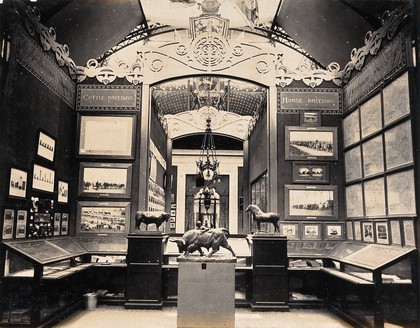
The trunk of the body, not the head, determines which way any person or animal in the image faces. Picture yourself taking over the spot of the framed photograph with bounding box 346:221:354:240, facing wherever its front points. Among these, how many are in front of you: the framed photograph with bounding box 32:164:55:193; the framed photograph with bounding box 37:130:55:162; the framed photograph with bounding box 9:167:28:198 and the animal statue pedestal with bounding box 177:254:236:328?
4

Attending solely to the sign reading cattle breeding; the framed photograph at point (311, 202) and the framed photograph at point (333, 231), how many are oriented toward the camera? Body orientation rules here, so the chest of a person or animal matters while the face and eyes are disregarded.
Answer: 3

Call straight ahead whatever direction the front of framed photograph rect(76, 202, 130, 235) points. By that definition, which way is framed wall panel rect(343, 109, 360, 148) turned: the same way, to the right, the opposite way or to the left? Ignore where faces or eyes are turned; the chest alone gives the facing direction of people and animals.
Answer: to the right

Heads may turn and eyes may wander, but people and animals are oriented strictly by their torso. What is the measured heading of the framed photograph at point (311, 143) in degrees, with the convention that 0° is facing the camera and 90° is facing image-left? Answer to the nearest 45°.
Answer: approximately 0°

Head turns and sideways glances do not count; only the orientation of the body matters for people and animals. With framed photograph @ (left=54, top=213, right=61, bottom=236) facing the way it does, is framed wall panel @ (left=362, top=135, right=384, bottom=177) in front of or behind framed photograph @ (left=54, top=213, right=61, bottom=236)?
in front

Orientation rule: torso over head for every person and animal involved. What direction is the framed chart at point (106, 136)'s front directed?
toward the camera

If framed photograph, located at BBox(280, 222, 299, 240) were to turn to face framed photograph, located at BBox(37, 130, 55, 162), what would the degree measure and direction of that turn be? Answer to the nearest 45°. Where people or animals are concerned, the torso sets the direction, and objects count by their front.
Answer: approximately 45° to its right

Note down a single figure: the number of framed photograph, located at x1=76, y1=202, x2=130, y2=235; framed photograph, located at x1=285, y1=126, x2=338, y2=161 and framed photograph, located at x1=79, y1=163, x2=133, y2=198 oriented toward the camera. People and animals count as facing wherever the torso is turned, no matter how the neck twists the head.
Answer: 3

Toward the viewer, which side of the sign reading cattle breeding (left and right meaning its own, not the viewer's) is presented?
front

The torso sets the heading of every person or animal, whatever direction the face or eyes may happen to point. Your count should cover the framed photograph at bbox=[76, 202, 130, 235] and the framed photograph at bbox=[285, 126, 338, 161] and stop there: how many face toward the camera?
2

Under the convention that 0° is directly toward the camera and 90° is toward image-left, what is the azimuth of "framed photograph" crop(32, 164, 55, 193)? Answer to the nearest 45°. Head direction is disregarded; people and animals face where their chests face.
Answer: approximately 315°

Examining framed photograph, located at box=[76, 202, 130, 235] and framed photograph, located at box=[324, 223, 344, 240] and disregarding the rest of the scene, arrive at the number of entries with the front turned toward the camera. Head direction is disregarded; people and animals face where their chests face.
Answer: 2

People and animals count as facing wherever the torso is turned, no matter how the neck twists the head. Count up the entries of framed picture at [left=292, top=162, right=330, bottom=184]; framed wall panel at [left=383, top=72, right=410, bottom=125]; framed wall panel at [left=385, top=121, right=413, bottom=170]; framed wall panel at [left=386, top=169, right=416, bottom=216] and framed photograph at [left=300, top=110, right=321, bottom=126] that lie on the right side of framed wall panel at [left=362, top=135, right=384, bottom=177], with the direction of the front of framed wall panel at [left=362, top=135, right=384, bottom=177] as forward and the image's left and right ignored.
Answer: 2

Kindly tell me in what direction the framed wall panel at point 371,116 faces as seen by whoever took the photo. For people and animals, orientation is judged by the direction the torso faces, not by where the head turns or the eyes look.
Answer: facing the viewer and to the left of the viewer

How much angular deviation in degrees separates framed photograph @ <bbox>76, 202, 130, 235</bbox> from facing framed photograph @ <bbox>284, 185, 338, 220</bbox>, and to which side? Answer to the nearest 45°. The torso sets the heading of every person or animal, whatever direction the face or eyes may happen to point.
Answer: approximately 90° to its left

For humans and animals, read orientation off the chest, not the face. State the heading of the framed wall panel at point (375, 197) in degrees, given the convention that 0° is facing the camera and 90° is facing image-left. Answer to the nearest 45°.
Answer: approximately 45°

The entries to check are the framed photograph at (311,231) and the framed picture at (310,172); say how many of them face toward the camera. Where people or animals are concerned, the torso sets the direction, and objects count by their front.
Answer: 2

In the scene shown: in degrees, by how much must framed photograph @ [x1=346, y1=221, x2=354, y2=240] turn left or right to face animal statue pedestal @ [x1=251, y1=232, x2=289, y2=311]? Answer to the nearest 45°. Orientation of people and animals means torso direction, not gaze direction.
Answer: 0° — it already faces it
